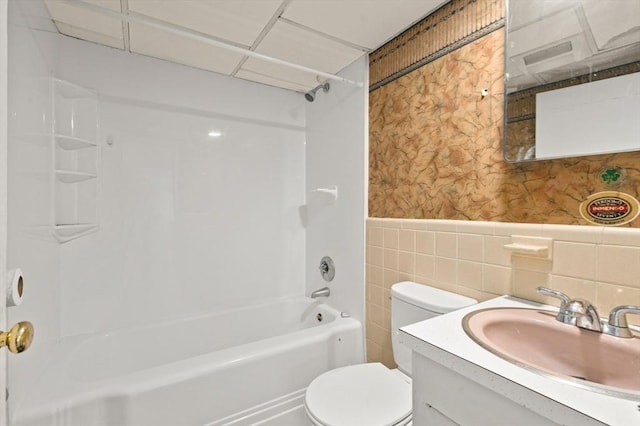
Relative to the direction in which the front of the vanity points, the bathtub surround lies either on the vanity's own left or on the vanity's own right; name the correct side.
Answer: on the vanity's own right

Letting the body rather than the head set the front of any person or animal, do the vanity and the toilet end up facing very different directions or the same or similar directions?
same or similar directions

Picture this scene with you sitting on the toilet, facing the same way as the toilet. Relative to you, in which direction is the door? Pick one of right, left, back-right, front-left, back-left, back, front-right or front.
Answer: front

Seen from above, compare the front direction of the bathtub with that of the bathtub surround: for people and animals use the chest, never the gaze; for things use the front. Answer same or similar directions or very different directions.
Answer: same or similar directions

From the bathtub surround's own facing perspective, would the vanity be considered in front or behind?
in front

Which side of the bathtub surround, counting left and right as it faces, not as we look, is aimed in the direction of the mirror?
front

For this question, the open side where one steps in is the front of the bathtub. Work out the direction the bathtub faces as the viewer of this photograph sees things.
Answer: facing the viewer and to the right of the viewer

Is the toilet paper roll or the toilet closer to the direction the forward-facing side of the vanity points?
the toilet paper roll

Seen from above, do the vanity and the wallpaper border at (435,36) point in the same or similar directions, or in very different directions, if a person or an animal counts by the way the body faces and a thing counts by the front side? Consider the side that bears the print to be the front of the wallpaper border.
same or similar directions

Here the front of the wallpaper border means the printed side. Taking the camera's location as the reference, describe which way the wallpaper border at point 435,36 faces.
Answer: facing the viewer and to the left of the viewer
